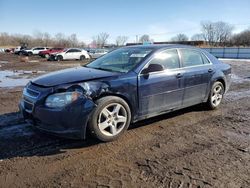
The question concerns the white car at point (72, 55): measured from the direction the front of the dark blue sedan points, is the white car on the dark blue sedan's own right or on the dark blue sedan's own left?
on the dark blue sedan's own right

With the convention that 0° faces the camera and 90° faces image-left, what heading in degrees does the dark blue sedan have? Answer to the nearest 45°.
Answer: approximately 45°
